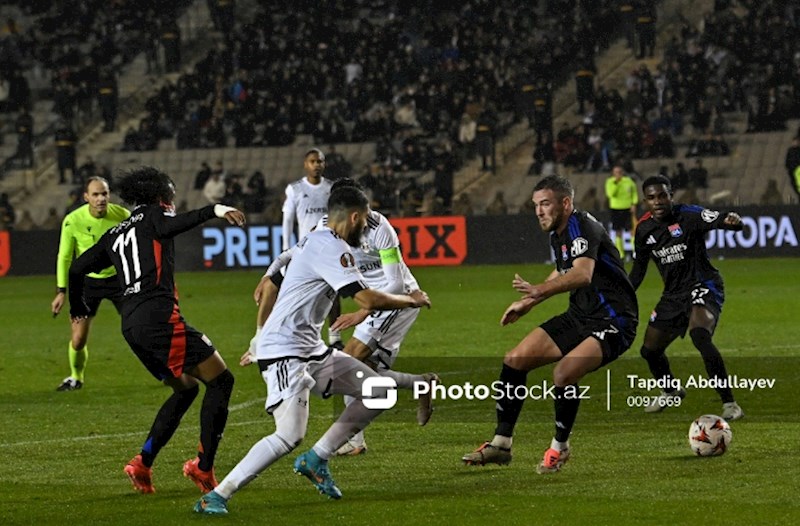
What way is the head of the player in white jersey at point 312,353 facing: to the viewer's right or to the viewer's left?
to the viewer's right

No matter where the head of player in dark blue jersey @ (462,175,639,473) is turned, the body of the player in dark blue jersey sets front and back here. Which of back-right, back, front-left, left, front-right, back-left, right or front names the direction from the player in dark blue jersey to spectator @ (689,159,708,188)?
back-right

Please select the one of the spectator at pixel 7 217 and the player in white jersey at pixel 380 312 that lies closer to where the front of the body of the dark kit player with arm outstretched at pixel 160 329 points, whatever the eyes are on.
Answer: the player in white jersey

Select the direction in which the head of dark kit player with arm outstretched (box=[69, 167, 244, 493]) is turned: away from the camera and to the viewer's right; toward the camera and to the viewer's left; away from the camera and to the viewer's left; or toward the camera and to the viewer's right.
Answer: away from the camera and to the viewer's right

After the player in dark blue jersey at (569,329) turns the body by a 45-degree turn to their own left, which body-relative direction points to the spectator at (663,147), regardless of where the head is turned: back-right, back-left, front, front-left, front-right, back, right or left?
back

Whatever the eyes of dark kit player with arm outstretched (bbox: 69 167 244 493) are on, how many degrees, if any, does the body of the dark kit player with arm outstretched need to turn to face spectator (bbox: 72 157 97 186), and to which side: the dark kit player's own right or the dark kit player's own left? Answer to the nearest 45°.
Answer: approximately 45° to the dark kit player's own left

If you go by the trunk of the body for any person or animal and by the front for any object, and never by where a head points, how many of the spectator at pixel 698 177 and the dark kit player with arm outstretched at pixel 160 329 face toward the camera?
1

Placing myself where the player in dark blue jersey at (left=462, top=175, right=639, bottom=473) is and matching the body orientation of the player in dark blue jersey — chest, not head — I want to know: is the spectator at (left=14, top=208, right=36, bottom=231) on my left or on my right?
on my right

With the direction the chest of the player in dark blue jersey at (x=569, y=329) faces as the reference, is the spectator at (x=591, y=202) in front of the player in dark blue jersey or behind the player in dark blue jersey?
behind

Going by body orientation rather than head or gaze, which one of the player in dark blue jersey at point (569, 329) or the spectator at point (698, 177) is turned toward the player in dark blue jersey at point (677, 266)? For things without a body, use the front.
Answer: the spectator

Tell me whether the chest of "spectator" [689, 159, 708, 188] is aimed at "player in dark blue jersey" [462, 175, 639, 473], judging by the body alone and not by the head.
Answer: yes

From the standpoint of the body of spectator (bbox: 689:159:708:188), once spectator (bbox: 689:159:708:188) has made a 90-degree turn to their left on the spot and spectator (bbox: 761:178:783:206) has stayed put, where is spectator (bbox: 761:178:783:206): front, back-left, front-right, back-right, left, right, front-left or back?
front-right

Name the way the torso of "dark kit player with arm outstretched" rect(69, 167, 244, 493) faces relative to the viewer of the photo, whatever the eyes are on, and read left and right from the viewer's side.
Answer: facing away from the viewer and to the right of the viewer
